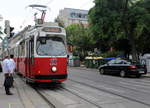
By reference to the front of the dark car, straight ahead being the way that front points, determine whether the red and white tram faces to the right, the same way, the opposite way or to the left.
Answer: the opposite way

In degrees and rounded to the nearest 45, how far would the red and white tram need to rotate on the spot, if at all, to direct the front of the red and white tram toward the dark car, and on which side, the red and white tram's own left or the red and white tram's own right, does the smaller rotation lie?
approximately 90° to the red and white tram's own left

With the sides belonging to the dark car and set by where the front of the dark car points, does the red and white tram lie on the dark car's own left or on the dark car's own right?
on the dark car's own left

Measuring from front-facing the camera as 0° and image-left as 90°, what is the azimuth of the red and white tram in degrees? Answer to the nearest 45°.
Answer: approximately 315°

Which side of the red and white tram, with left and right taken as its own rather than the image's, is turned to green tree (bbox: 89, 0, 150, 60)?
left
